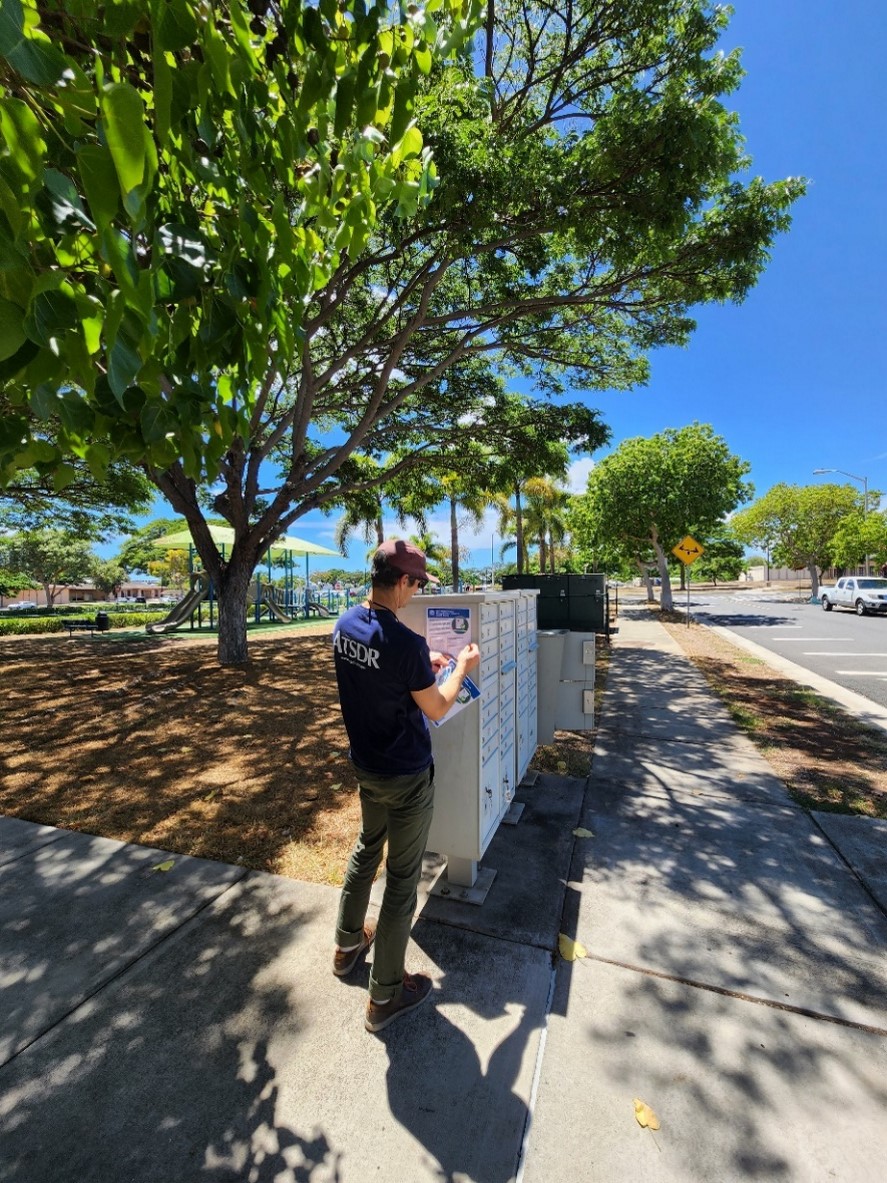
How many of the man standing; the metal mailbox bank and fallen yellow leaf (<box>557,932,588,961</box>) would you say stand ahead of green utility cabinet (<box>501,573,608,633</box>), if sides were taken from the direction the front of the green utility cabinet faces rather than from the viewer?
3

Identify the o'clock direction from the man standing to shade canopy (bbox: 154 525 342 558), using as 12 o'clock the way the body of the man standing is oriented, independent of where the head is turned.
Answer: The shade canopy is roughly at 10 o'clock from the man standing.

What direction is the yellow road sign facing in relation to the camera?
toward the camera

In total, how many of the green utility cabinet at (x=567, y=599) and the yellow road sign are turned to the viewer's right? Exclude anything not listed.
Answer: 0

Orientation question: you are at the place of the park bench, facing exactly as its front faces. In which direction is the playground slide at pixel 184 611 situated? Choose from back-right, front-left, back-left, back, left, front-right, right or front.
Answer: front-left

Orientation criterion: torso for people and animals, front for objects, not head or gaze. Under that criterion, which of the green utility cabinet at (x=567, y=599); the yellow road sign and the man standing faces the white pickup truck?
the man standing

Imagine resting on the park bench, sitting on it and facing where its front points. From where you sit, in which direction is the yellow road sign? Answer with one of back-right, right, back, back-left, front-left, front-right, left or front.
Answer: front-left

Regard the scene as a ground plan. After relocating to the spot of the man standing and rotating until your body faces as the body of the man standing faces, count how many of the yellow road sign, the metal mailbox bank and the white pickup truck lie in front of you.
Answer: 3

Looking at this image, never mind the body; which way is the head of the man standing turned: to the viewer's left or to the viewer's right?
to the viewer's right

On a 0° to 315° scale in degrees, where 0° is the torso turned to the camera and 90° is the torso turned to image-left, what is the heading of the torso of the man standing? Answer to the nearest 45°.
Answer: approximately 225°

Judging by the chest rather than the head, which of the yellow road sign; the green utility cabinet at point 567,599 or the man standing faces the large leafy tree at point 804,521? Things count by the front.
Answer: the man standing

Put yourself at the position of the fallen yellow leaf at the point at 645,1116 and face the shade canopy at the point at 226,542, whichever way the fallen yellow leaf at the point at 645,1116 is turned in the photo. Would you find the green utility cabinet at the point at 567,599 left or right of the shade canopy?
right

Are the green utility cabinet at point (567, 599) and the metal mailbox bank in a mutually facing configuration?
no

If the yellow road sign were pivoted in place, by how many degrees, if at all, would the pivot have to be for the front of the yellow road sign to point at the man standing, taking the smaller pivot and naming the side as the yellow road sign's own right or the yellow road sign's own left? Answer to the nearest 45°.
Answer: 0° — it already faces them

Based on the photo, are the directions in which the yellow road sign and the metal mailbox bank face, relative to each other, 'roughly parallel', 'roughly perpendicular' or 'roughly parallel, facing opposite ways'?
roughly perpendicular
